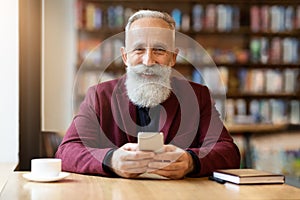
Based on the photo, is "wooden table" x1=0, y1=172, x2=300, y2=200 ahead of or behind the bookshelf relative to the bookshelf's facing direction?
ahead

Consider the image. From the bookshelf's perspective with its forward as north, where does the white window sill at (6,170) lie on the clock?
The white window sill is roughly at 1 o'clock from the bookshelf.

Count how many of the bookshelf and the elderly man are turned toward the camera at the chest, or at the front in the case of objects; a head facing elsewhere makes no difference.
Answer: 2

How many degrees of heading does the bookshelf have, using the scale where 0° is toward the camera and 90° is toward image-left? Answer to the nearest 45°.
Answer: approximately 0°

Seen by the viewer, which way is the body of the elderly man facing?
toward the camera

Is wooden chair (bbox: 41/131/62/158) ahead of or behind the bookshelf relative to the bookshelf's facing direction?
ahead

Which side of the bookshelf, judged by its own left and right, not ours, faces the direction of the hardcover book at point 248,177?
front

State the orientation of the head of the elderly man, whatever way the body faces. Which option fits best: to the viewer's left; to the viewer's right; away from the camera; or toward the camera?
toward the camera

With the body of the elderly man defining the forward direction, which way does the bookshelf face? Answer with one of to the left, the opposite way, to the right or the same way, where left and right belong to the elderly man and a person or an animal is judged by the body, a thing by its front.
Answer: the same way
